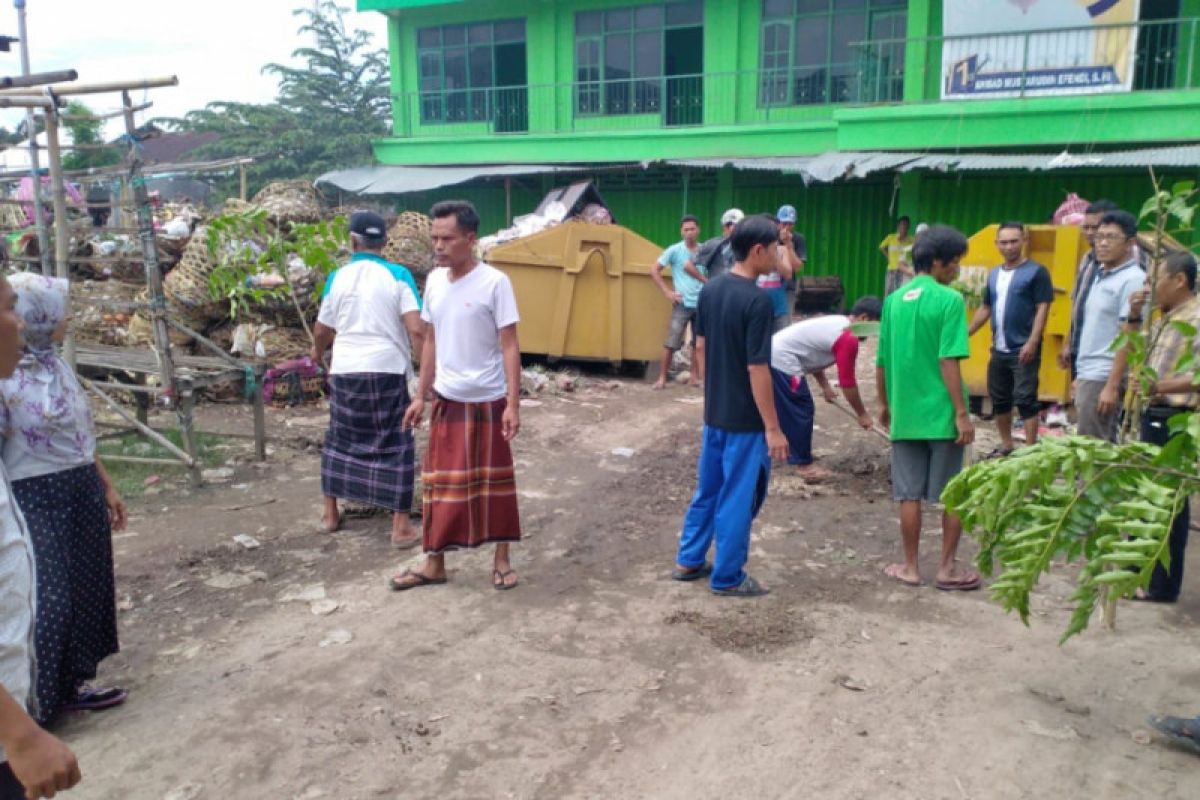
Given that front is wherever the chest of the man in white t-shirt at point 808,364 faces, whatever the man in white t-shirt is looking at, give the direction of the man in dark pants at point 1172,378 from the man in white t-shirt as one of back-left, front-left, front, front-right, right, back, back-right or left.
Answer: front-right

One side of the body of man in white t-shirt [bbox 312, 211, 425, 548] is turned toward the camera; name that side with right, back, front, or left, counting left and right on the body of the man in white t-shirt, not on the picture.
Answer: back

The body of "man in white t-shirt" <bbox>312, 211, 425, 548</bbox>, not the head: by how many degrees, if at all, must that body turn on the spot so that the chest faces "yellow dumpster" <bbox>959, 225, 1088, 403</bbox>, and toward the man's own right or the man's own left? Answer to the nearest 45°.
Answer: approximately 90° to the man's own right

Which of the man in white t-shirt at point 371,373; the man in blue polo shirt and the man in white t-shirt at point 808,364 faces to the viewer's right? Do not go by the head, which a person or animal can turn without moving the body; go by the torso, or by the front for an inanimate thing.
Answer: the man in white t-shirt at point 808,364

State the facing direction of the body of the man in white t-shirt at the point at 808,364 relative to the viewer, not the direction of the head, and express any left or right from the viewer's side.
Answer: facing to the right of the viewer

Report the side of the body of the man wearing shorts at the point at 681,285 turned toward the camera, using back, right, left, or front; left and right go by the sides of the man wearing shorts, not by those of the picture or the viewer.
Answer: front

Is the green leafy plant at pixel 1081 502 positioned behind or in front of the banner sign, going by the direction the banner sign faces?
in front

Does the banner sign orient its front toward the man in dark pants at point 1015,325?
yes

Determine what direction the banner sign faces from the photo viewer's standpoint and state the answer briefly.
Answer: facing the viewer

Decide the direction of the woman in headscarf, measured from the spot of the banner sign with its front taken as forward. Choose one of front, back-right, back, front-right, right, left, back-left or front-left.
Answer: front

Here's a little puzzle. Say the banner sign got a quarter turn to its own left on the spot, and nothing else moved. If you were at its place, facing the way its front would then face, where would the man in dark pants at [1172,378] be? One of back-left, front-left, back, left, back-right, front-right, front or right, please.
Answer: right

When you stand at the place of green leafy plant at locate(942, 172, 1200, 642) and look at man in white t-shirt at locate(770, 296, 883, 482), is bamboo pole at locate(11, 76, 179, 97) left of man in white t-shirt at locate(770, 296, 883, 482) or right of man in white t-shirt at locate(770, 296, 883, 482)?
left

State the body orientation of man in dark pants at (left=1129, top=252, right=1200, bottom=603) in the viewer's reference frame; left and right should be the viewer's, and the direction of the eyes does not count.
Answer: facing to the left of the viewer

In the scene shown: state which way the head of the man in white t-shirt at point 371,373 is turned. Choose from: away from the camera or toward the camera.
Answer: away from the camera

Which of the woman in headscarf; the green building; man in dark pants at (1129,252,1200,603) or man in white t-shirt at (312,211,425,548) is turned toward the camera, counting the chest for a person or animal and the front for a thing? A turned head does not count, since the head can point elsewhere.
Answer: the green building

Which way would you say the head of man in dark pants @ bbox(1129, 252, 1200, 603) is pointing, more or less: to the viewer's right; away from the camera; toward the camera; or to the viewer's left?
to the viewer's left

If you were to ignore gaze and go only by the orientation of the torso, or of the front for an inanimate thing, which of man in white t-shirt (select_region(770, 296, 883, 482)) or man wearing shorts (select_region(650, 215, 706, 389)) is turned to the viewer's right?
the man in white t-shirt
